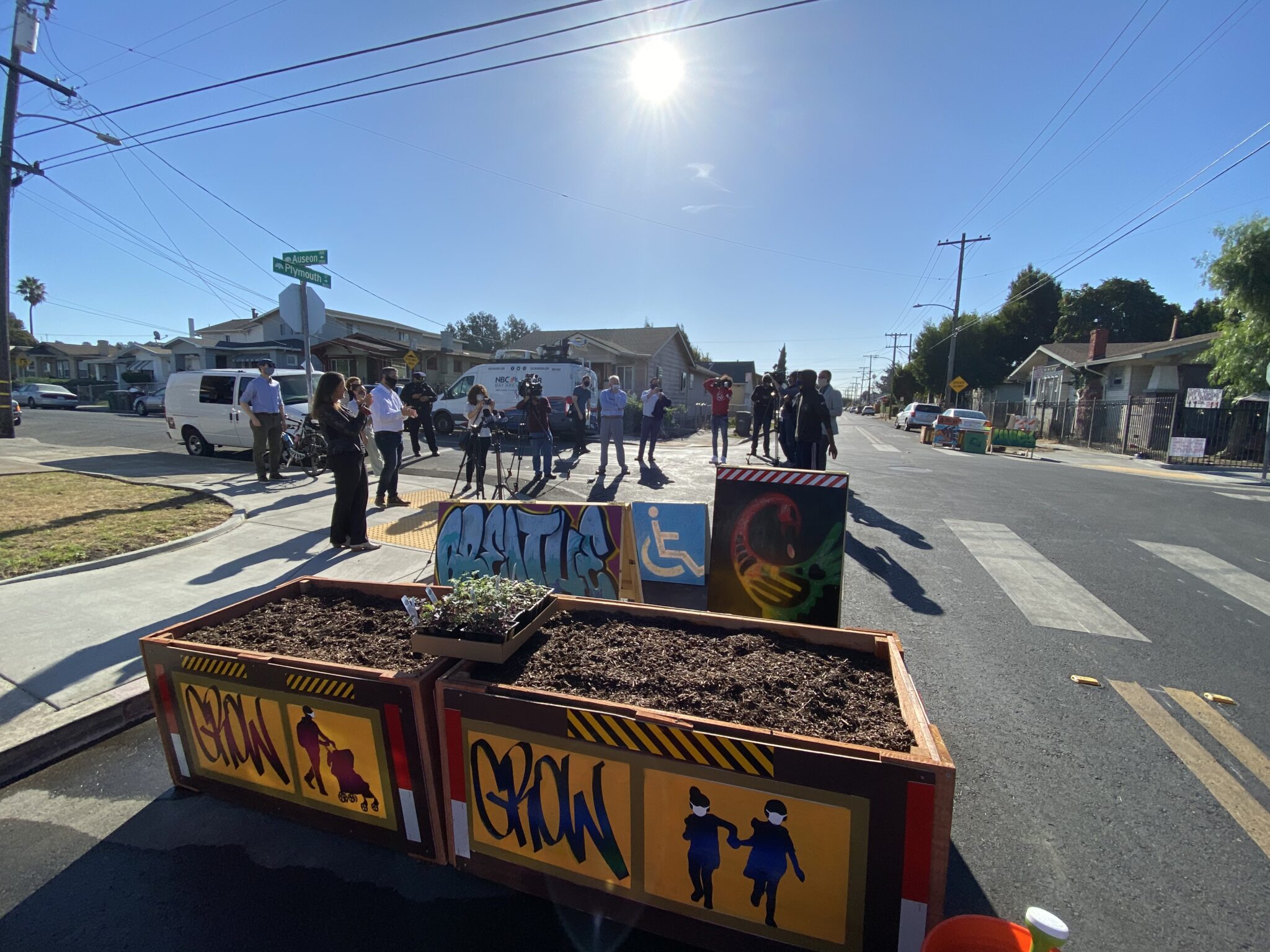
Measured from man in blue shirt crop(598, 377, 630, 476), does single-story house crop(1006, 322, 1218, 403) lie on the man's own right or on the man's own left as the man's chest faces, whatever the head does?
on the man's own left

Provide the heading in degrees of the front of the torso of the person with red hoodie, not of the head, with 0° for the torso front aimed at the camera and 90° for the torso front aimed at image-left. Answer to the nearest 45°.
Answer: approximately 0°

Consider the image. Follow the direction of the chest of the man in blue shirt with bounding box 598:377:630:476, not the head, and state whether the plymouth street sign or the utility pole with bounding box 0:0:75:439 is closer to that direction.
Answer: the plymouth street sign

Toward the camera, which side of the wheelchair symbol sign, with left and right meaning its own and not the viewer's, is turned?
front

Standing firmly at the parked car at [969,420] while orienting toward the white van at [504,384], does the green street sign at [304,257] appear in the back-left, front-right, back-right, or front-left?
front-left

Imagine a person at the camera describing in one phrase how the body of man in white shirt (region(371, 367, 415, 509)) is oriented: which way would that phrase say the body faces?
to the viewer's right

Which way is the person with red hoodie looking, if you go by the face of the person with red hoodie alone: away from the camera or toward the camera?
toward the camera

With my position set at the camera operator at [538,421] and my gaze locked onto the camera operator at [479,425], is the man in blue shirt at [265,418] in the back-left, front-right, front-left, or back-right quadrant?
front-right

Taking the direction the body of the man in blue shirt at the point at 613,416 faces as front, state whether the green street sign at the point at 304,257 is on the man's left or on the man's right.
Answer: on the man's right

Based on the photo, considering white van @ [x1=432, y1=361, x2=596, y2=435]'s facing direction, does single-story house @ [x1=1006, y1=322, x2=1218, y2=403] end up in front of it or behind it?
behind

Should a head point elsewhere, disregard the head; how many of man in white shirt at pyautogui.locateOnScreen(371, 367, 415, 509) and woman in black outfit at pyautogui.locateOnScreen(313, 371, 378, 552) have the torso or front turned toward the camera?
0

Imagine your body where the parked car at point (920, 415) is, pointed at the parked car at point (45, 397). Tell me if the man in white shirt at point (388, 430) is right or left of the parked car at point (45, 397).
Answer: left

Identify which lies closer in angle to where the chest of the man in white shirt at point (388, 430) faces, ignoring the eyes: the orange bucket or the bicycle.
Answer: the orange bucket

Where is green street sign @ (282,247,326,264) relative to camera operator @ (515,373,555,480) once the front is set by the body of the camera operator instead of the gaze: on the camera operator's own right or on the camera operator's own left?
on the camera operator's own right

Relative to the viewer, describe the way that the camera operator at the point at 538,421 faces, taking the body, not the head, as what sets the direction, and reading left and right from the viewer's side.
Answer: facing the viewer

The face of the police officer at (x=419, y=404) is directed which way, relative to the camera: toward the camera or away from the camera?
toward the camera

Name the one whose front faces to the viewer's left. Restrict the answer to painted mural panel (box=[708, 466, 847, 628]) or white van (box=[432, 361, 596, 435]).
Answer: the white van
